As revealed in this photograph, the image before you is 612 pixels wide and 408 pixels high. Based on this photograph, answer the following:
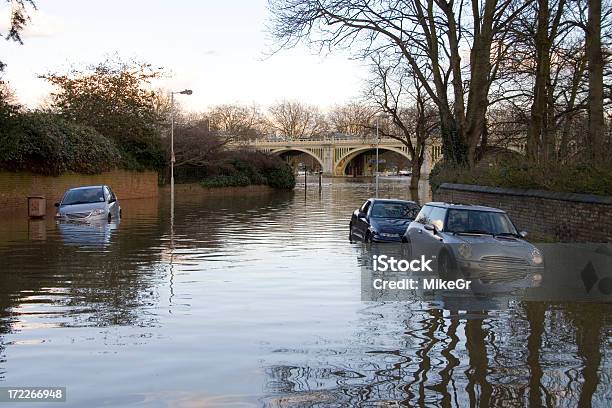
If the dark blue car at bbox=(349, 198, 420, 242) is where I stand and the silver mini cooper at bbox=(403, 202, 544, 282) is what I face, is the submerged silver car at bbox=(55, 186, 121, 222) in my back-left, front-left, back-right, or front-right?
back-right

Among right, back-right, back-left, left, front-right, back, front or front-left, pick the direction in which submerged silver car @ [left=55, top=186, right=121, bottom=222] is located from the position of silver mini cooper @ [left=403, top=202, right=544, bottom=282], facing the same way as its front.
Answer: back

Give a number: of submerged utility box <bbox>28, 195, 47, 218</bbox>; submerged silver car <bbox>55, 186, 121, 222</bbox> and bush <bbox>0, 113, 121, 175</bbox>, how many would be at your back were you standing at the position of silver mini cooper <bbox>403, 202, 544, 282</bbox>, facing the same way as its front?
3

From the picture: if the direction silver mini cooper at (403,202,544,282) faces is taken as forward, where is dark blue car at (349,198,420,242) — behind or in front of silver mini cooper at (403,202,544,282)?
behind

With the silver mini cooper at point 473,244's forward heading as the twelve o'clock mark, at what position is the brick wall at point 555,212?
The brick wall is roughly at 8 o'clock from the silver mini cooper.

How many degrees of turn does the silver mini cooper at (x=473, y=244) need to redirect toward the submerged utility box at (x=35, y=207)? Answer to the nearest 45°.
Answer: approximately 180°

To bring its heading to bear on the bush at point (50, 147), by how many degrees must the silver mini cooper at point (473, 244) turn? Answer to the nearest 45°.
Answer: approximately 180°

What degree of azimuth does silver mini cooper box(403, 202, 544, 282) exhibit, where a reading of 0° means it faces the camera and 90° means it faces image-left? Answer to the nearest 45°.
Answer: approximately 315°
